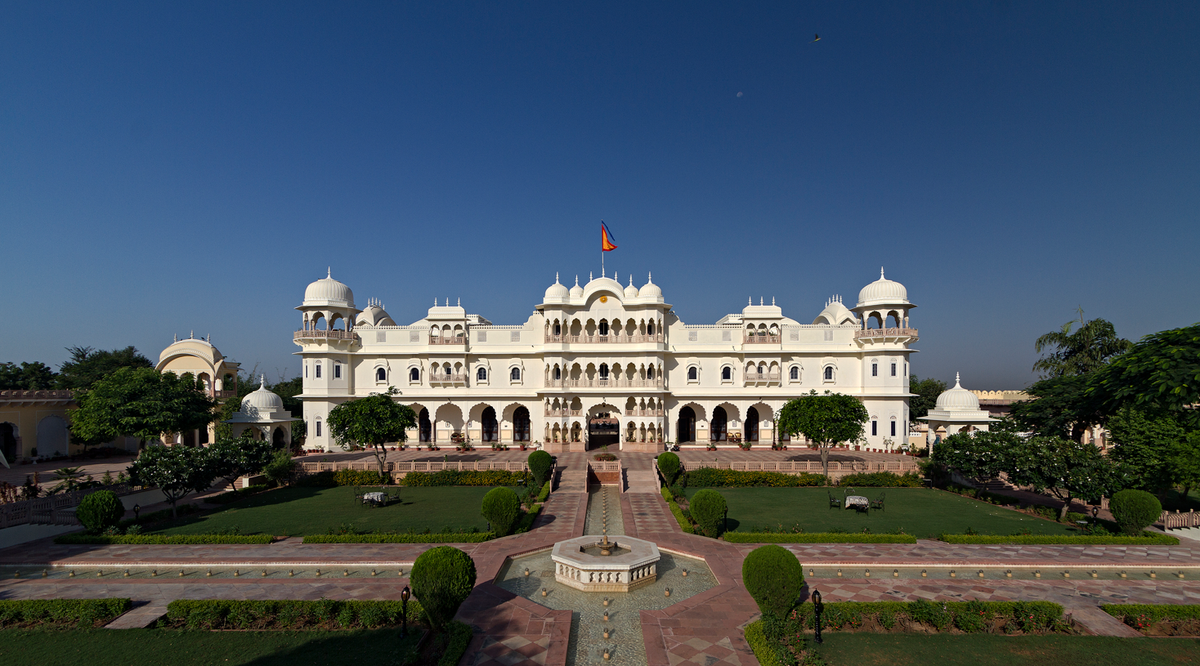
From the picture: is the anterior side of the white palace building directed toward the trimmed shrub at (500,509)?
yes

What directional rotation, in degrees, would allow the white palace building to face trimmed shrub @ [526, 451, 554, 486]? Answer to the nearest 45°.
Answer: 0° — it already faces it

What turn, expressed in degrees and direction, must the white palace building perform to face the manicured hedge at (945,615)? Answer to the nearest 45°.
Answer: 0° — it already faces it

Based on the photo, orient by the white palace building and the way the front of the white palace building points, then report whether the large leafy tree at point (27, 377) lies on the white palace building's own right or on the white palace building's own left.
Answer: on the white palace building's own right

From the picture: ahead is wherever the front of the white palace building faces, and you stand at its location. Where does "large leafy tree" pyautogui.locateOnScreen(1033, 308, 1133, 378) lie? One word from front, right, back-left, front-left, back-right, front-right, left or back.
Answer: left

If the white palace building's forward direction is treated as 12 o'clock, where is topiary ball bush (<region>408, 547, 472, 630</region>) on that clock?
The topiary ball bush is roughly at 12 o'clock from the white palace building.

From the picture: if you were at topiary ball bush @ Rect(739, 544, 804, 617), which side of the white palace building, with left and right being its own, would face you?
front

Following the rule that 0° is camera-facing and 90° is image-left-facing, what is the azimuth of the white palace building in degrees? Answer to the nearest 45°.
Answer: approximately 0°

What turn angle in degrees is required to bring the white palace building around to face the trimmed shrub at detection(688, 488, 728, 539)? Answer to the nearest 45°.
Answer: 0° — it already faces it

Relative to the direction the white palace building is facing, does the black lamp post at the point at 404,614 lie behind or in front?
in front

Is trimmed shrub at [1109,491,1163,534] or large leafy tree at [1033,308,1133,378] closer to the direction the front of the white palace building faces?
the trimmed shrub

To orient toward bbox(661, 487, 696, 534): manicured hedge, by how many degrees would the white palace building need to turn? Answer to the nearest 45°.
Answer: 0° — it already faces it

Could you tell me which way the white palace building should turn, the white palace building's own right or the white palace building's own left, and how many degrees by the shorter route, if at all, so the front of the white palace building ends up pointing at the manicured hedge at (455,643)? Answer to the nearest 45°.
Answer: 0° — it already faces it
